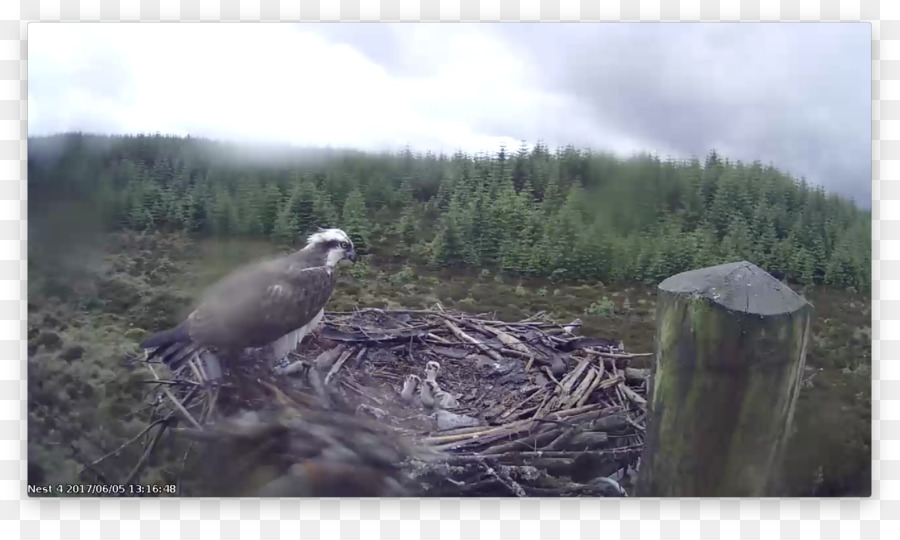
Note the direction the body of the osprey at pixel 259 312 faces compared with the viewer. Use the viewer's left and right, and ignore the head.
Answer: facing to the right of the viewer

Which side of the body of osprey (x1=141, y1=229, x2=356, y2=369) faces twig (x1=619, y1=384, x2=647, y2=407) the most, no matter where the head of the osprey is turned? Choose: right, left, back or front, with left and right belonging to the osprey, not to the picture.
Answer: front
